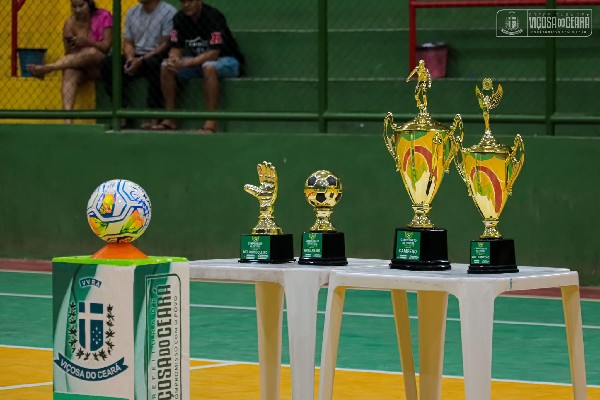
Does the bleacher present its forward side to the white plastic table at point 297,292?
yes

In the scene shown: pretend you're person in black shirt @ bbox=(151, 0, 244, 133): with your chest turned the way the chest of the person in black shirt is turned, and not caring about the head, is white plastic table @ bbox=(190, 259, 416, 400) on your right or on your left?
on your left

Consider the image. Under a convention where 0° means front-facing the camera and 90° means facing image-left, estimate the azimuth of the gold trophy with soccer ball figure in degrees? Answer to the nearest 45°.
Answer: approximately 45°

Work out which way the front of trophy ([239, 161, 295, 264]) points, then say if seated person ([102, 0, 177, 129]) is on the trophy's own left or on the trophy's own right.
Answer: on the trophy's own right

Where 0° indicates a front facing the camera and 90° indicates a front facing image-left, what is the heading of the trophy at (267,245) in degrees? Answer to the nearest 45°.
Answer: approximately 45°

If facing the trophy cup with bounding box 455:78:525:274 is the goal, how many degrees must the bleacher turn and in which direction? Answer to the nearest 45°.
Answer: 0° — it already faces it

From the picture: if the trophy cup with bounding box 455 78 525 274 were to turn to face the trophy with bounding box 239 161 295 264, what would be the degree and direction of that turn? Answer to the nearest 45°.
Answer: approximately 45° to its right
